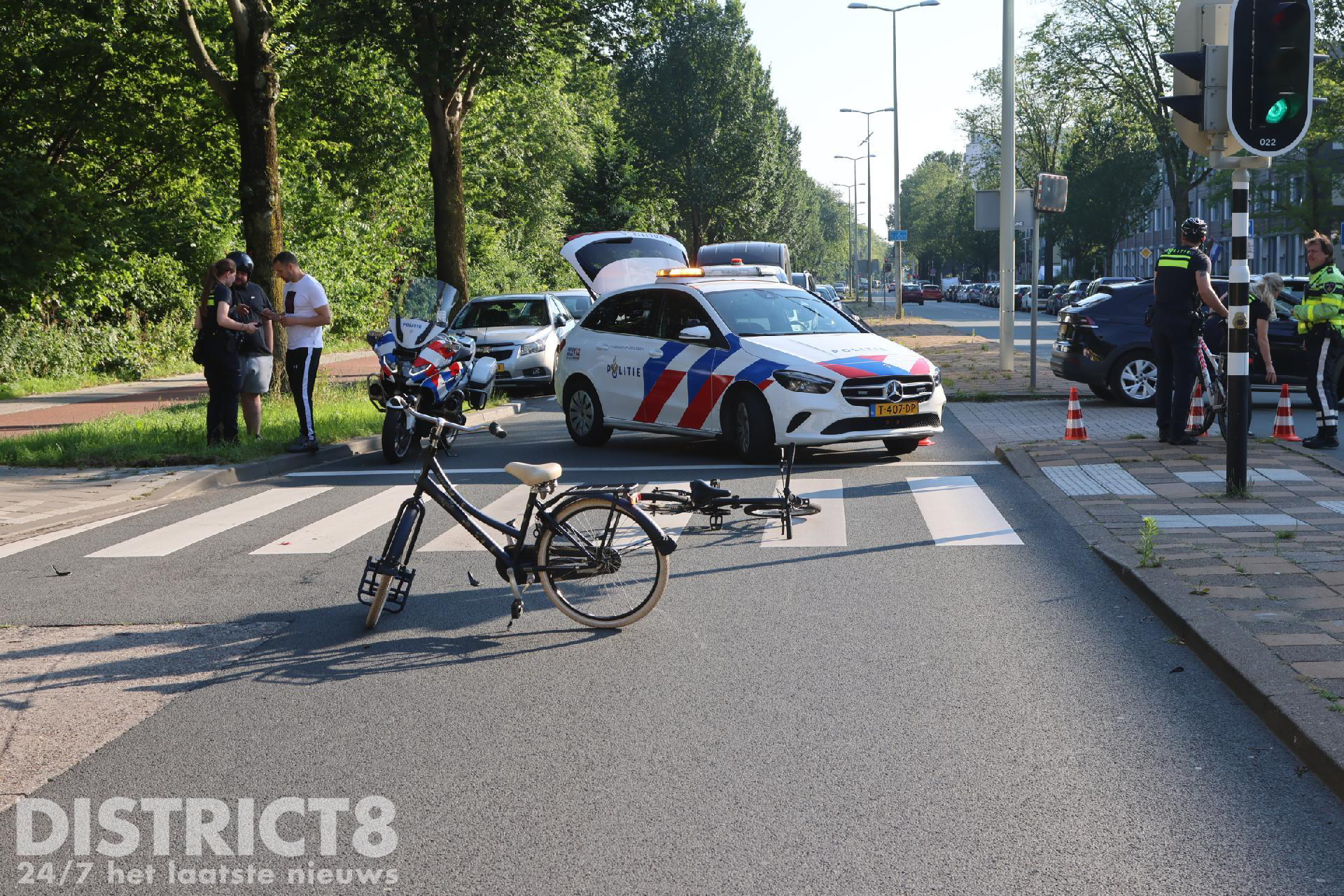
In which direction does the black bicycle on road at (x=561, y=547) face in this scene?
to the viewer's left

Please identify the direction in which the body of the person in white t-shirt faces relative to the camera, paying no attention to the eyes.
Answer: to the viewer's left

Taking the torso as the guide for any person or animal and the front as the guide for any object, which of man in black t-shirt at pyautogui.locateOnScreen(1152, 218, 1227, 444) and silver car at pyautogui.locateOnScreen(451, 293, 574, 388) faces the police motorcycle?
the silver car

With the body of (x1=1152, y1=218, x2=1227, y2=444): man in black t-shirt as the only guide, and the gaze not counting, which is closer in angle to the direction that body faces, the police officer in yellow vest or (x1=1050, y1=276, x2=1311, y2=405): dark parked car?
the dark parked car

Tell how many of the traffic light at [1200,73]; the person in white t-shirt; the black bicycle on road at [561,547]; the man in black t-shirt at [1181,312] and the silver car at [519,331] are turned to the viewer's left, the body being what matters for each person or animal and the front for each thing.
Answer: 3

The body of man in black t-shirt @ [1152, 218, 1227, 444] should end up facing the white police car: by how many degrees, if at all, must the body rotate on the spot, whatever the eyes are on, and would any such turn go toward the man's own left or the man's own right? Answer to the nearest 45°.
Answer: approximately 135° to the man's own left

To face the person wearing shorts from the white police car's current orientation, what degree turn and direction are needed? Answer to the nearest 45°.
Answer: approximately 135° to its right

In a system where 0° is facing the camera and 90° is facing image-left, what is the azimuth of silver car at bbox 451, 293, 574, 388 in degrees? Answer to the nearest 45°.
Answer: approximately 0°

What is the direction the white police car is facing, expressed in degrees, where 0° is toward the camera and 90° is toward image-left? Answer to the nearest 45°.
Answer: approximately 315°

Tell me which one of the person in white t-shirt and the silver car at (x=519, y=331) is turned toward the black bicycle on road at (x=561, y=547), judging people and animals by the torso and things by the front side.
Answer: the silver car

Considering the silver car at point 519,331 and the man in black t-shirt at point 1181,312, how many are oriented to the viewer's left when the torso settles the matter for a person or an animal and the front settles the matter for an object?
0

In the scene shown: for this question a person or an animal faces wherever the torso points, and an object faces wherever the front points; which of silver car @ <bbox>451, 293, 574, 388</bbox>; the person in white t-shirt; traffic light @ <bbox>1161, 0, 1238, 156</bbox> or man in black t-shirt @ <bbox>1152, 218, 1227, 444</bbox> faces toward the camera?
the silver car

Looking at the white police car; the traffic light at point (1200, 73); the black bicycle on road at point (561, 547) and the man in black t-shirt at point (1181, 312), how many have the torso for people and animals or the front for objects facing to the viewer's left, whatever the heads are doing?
2

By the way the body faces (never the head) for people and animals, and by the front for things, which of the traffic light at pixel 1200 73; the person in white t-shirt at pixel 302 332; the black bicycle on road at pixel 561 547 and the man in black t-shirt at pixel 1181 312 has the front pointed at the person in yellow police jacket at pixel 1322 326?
the man in black t-shirt

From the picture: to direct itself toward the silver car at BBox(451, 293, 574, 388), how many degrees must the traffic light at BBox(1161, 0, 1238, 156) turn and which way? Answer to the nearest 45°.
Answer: approximately 45° to its right
